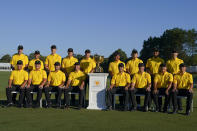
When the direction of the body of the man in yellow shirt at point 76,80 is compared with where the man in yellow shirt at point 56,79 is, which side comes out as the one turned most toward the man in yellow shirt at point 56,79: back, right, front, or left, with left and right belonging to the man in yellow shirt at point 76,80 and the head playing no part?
right

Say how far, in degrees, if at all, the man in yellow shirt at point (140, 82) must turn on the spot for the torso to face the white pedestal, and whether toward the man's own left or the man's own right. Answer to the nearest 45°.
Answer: approximately 90° to the man's own right

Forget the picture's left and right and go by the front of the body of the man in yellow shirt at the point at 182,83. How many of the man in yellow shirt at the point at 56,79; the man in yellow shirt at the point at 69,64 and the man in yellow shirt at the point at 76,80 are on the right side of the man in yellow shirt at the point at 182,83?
3

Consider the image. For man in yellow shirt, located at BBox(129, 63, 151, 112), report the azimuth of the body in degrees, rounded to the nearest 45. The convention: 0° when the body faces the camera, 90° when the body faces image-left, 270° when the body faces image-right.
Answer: approximately 0°

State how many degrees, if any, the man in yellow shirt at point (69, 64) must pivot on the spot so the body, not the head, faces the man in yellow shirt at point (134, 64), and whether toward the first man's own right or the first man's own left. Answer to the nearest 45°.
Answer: approximately 90° to the first man's own left

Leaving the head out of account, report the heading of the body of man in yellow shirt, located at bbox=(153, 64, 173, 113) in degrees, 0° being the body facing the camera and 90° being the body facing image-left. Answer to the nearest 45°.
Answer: approximately 0°
